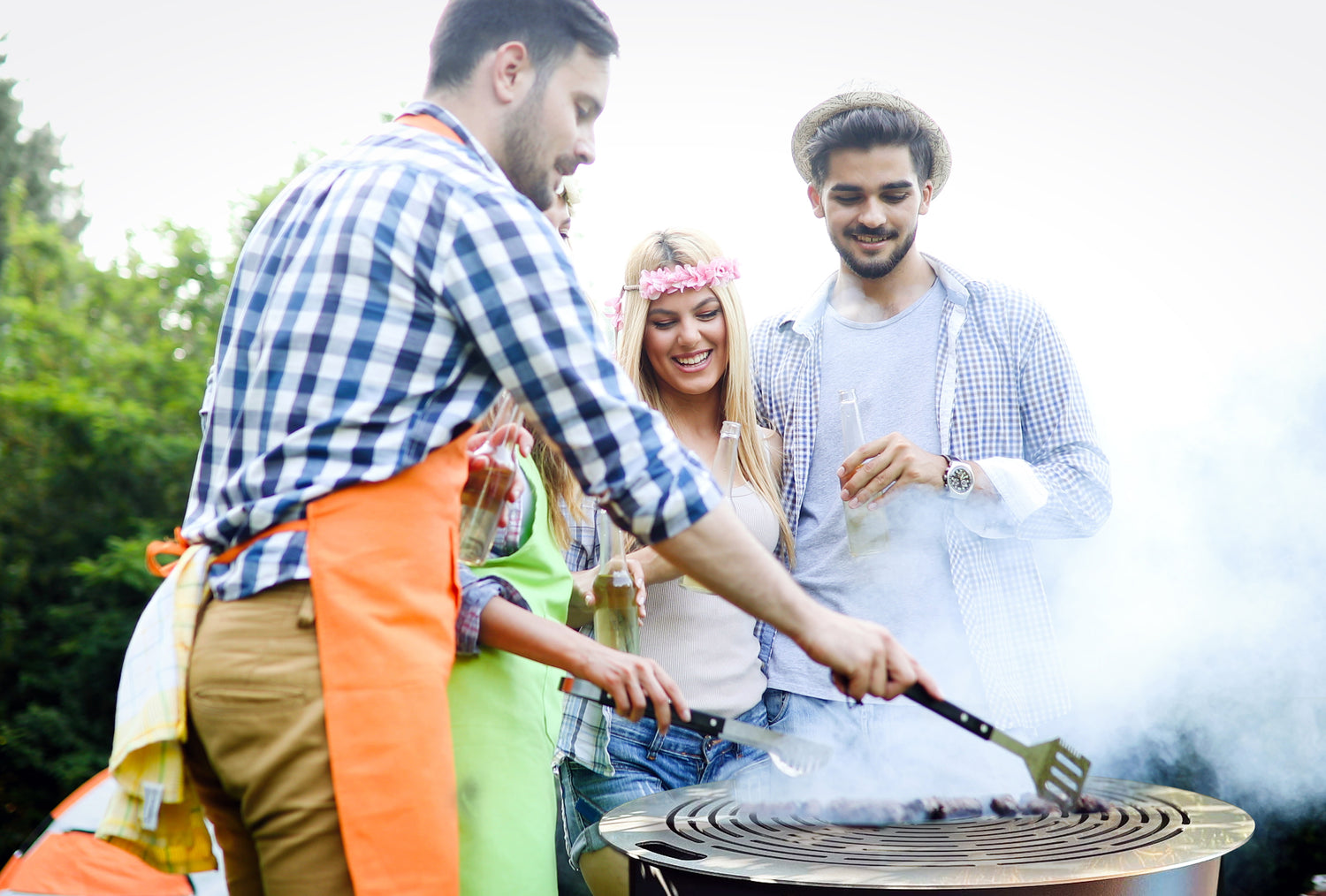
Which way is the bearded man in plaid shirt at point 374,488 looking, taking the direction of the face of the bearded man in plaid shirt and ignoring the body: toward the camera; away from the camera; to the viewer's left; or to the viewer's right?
to the viewer's right

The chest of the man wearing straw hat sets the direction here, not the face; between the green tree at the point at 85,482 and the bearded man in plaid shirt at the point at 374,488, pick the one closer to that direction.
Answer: the bearded man in plaid shirt

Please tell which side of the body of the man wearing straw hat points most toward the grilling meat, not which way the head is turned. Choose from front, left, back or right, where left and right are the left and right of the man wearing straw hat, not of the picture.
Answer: front

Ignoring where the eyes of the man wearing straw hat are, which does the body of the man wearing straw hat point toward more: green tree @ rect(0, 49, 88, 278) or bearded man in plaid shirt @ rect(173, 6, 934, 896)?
the bearded man in plaid shirt

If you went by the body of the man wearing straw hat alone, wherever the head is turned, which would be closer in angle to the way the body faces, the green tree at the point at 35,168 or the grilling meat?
the grilling meat

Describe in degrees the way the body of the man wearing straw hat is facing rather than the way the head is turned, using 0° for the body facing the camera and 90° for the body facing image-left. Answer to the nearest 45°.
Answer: approximately 0°

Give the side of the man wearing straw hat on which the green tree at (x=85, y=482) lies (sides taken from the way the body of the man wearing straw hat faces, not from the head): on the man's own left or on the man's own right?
on the man's own right

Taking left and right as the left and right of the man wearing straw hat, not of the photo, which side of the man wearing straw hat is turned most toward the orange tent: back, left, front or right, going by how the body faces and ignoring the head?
right
